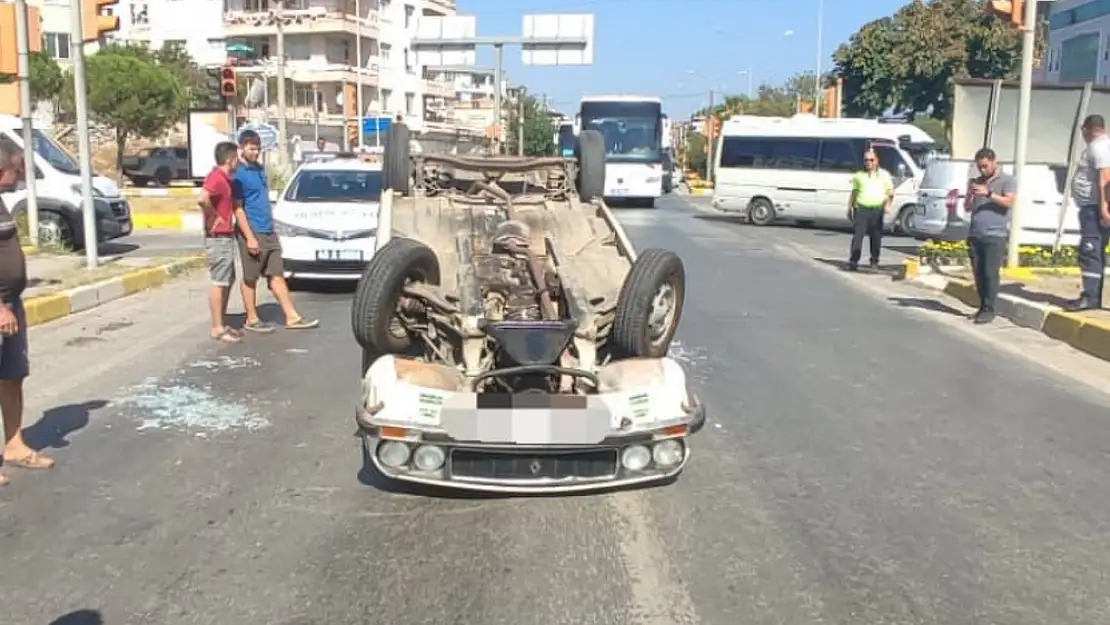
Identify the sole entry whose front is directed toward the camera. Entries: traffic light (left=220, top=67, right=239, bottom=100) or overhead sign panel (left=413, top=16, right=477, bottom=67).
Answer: the traffic light

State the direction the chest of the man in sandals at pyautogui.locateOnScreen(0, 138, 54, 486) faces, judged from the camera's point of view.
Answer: to the viewer's right

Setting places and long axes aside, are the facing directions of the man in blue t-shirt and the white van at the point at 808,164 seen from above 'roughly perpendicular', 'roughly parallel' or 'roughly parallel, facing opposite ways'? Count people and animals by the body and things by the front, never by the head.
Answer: roughly parallel

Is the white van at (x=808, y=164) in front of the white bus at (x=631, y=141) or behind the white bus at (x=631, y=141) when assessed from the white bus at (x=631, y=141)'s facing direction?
in front

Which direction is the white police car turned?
toward the camera

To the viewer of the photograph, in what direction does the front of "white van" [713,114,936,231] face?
facing to the right of the viewer

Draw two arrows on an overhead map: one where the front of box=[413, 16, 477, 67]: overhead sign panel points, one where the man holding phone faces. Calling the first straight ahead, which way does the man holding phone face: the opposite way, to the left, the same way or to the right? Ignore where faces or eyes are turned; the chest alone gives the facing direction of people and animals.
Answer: to the left

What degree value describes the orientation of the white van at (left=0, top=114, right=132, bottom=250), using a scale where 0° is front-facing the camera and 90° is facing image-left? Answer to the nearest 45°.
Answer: approximately 315°

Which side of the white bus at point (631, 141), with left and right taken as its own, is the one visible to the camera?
front

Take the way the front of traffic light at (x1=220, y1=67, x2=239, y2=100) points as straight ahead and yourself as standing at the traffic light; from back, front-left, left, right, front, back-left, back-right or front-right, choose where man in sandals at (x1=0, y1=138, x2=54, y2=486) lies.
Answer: front

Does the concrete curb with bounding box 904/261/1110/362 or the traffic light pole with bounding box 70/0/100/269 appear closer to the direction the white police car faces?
the concrete curb

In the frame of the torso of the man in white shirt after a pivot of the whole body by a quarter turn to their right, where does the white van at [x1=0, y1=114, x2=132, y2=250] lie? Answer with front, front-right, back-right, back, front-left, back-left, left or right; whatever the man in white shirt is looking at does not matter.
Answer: left

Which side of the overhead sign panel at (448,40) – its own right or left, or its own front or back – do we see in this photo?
back

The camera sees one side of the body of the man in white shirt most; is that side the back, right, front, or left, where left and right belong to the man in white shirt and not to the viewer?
left

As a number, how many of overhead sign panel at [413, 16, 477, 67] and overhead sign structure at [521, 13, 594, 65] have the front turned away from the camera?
2

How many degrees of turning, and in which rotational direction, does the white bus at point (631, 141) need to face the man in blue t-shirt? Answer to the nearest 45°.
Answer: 0° — it already faces them

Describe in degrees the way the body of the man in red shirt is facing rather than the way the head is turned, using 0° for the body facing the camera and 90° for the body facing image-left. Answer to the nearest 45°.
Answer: approximately 270°

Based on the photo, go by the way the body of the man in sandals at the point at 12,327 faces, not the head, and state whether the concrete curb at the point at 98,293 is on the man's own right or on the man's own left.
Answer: on the man's own left

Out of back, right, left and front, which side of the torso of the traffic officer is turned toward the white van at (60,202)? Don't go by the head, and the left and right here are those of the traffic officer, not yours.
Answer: right

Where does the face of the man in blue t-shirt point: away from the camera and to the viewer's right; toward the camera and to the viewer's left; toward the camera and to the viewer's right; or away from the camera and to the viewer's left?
toward the camera and to the viewer's right
